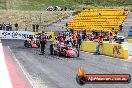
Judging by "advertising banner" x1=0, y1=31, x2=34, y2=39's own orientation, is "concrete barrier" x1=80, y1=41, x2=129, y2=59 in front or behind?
in front

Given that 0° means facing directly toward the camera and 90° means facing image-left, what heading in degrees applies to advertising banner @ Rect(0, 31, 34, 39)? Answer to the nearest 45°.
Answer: approximately 0°
